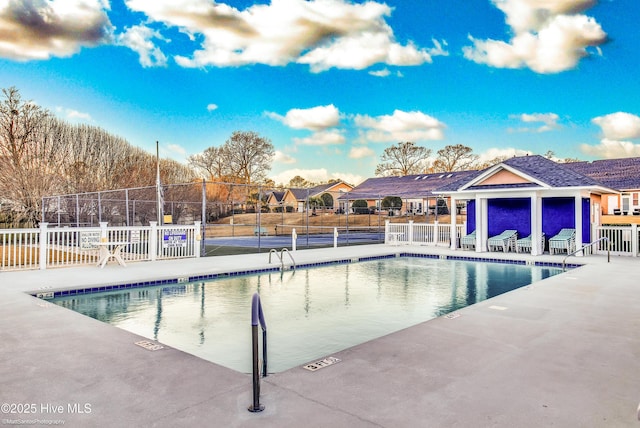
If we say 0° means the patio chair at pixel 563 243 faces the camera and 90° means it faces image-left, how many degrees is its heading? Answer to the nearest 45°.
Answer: approximately 45°

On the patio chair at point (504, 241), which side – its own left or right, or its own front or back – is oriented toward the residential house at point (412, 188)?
right

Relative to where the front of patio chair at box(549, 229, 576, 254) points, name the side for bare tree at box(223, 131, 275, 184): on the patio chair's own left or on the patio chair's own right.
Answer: on the patio chair's own right

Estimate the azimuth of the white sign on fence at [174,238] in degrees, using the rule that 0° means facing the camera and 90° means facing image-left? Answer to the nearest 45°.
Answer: approximately 0°

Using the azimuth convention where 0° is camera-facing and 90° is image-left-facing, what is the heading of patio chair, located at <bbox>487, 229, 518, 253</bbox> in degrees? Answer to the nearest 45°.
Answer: approximately 45°

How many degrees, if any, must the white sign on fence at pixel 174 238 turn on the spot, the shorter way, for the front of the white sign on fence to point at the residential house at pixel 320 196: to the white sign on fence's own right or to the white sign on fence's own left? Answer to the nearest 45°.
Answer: approximately 135° to the white sign on fence's own left

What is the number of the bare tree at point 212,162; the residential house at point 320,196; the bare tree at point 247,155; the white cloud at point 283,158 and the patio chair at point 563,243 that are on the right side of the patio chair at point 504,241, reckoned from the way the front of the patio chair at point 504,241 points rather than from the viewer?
4
